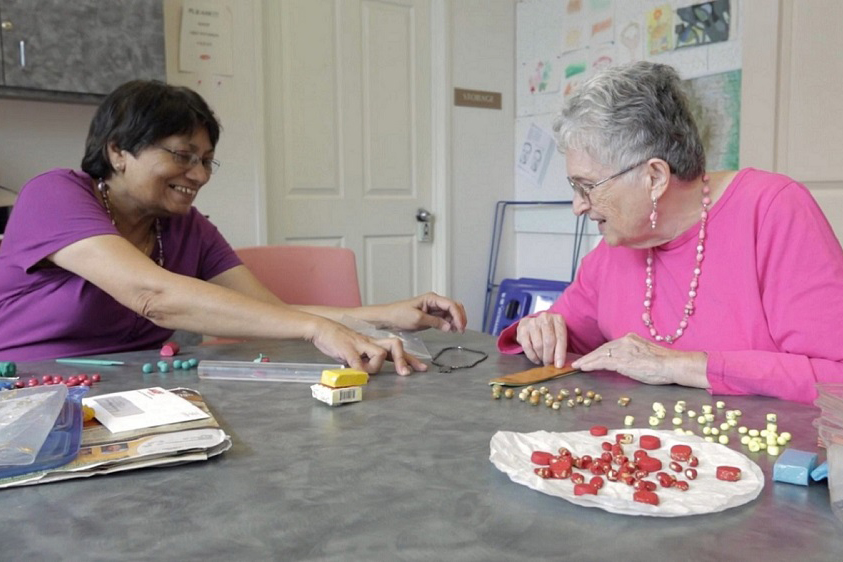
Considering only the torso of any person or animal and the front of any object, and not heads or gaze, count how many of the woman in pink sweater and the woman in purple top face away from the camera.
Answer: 0

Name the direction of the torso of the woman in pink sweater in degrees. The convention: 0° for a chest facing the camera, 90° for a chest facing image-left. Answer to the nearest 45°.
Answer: approximately 45°

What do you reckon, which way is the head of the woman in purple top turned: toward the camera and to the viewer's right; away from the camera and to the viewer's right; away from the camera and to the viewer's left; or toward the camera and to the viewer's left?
toward the camera and to the viewer's right

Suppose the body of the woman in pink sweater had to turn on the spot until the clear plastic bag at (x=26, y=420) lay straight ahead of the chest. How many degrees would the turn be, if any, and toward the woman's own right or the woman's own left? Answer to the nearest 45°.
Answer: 0° — they already face it

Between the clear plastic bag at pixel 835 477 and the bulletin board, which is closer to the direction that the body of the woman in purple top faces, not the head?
the clear plastic bag

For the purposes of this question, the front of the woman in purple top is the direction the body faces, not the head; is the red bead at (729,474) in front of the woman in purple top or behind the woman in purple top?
in front

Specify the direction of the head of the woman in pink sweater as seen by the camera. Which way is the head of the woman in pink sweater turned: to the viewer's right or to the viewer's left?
to the viewer's left

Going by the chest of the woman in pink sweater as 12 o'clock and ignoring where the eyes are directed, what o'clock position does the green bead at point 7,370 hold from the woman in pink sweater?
The green bead is roughly at 1 o'clock from the woman in pink sweater.

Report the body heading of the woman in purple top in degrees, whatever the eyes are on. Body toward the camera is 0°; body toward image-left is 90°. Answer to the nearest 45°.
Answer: approximately 315°

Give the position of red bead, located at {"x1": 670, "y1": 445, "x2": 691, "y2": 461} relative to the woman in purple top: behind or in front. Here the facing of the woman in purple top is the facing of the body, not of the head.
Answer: in front

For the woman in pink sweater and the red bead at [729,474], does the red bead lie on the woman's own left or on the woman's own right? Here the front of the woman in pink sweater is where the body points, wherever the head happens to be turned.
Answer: on the woman's own left

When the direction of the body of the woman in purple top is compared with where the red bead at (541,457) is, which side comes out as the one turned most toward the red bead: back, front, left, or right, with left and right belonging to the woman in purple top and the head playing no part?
front

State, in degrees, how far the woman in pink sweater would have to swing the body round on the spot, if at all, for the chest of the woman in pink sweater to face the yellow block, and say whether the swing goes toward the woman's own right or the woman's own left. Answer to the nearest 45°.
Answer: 0° — they already face it

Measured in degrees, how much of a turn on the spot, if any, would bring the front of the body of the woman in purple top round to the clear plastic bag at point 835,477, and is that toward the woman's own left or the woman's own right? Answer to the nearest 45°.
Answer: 0° — they already face it
